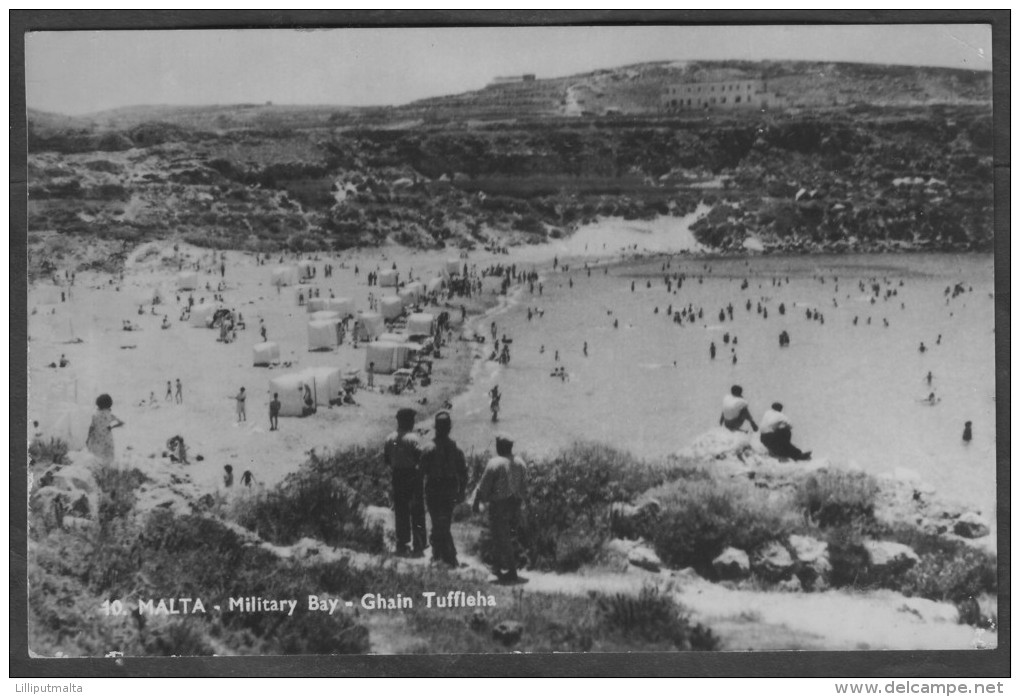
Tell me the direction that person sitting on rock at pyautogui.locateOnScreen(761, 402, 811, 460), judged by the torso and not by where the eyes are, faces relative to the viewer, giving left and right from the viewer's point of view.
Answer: facing away from the viewer and to the right of the viewer
